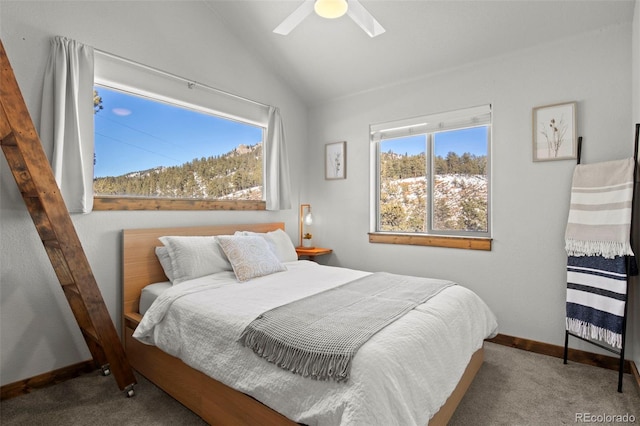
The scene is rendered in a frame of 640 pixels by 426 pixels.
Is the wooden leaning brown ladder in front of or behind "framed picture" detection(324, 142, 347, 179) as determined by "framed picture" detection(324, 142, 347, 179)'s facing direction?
in front

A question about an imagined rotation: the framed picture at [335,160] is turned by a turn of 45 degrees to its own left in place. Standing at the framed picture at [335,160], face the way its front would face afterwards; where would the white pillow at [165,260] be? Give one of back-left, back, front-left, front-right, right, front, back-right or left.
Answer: front-right

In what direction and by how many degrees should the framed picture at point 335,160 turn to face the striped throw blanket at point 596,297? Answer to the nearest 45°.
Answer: approximately 90° to its left

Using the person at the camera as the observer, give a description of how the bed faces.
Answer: facing the viewer and to the right of the viewer

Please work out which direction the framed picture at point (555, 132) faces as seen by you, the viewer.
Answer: facing the viewer and to the left of the viewer

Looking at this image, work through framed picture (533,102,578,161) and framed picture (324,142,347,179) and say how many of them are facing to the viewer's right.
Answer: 0

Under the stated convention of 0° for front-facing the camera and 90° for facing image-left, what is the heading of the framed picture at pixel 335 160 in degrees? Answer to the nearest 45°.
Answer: approximately 45°

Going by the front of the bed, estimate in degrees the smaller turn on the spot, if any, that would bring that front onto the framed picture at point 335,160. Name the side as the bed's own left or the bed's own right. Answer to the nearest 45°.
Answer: approximately 135° to the bed's own left
